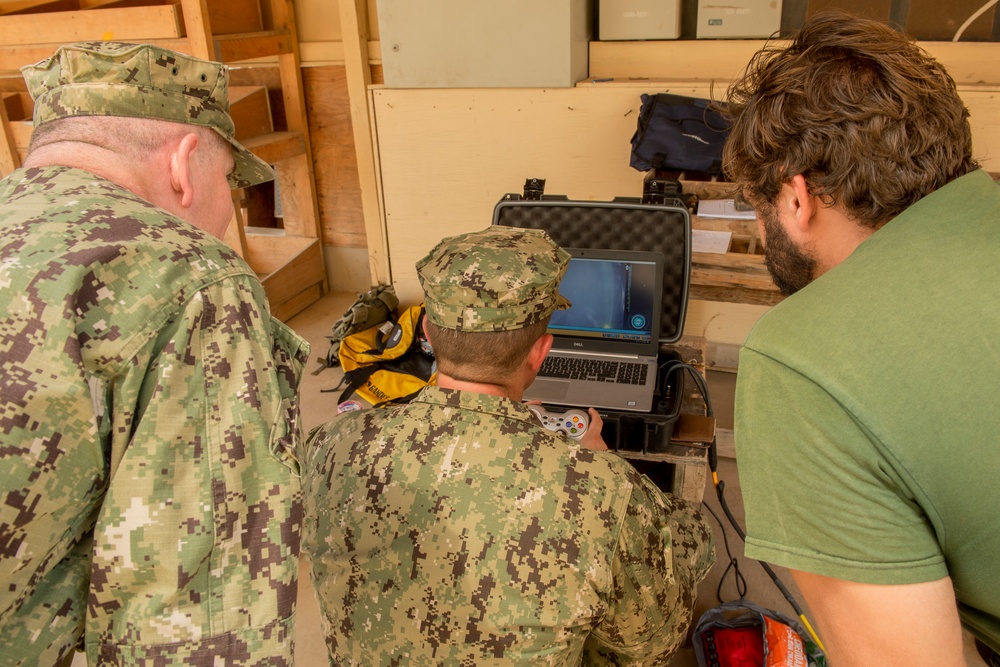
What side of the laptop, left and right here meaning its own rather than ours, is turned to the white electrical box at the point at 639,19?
back

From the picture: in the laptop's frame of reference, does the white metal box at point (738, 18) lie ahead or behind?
behind

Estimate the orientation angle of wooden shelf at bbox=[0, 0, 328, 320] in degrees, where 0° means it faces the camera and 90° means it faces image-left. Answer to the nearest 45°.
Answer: approximately 0°

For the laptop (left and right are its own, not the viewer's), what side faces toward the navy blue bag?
back

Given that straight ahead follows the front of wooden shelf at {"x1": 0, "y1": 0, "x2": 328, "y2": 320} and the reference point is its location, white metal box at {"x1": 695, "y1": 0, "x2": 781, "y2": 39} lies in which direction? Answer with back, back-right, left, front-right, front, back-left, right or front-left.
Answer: front-left

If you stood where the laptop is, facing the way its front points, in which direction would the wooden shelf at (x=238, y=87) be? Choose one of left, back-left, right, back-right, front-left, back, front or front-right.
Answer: back-right

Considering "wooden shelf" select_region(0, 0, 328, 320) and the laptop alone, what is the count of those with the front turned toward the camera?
2

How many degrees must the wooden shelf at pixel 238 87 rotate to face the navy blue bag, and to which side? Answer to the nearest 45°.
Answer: approximately 45° to its left

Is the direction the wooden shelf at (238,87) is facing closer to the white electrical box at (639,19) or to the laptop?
the laptop

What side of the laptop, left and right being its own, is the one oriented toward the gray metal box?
back

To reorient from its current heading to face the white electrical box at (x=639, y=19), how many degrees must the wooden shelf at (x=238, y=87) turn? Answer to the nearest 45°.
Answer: approximately 45° to its left
